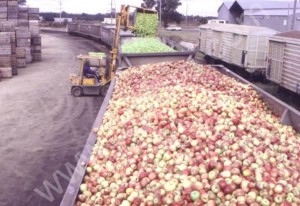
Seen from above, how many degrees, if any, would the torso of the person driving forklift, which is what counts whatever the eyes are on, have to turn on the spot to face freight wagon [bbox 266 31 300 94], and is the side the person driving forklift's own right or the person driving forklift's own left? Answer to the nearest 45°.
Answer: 0° — they already face it

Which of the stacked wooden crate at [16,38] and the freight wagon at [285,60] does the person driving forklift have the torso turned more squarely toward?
the freight wagon

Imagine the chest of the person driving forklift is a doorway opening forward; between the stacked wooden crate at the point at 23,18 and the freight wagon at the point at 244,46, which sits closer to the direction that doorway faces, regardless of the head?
the freight wagon

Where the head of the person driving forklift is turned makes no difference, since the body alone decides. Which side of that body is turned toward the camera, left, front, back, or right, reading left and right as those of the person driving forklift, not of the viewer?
right

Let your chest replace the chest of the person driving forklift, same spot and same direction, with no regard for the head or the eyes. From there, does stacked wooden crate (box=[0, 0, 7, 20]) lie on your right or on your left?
on your left

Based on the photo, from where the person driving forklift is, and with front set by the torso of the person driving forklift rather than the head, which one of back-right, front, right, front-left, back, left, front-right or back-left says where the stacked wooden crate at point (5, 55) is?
back-left

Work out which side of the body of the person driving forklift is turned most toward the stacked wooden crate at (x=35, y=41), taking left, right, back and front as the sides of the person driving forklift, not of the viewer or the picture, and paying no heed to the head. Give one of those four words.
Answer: left

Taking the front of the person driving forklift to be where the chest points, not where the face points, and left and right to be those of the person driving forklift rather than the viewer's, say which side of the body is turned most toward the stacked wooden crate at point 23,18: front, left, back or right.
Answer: left

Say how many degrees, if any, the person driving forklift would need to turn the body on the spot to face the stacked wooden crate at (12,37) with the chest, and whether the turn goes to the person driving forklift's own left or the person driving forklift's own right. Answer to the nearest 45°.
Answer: approximately 135° to the person driving forklift's own left
